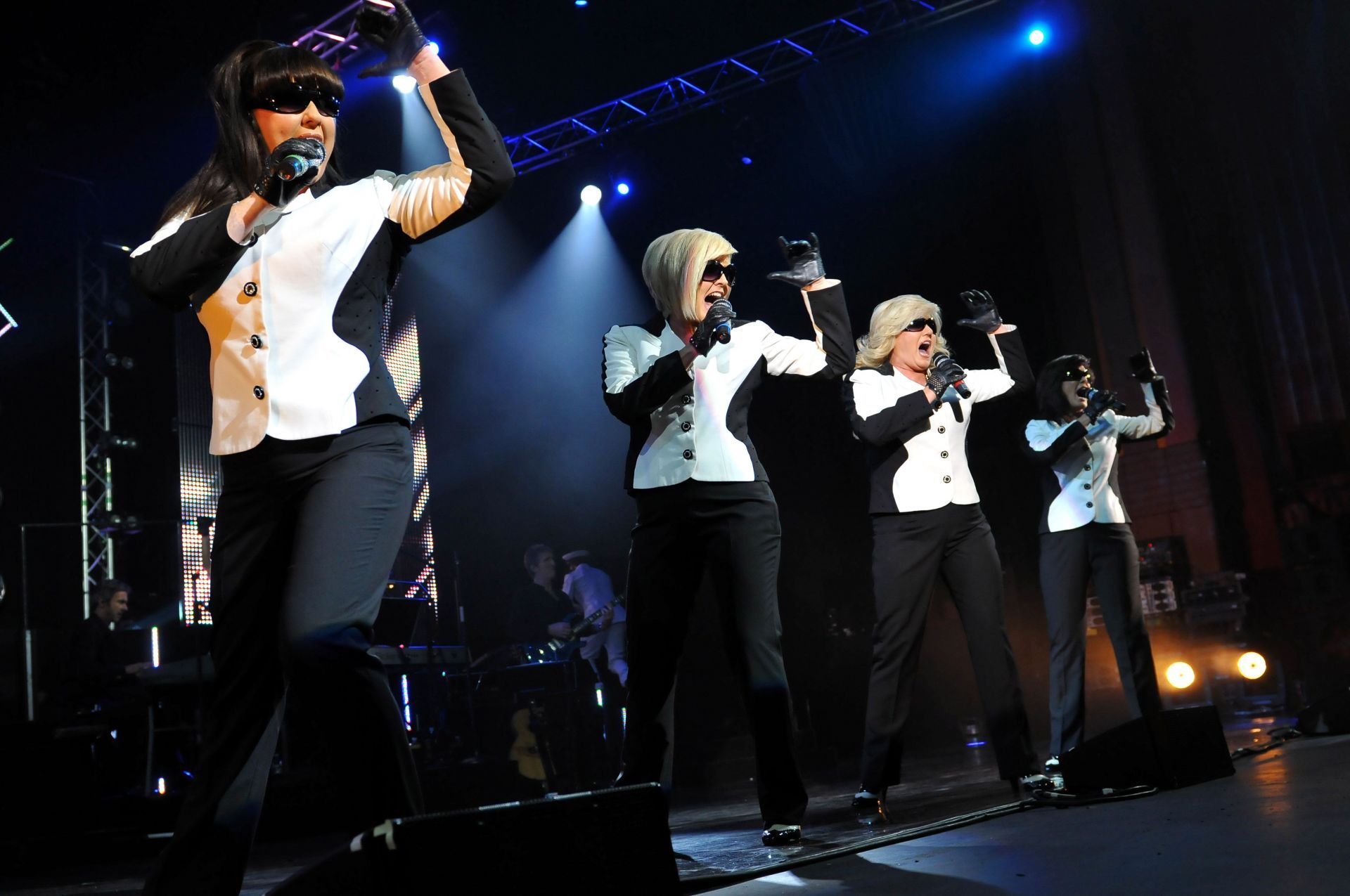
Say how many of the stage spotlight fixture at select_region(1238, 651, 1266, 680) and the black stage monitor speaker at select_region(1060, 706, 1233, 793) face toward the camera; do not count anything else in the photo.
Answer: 1

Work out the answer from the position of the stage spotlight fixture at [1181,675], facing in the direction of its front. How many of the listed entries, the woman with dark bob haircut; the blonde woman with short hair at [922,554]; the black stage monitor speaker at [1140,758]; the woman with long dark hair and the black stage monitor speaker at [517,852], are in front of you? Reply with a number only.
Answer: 5

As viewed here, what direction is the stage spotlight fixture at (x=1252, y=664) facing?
toward the camera

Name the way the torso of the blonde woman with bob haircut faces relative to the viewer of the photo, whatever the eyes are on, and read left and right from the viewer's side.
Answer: facing the viewer

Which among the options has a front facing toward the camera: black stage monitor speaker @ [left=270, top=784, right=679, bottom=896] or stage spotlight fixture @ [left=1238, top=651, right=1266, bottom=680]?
the stage spotlight fixture

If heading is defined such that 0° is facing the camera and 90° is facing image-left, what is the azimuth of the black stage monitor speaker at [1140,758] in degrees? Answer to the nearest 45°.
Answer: approximately 135°

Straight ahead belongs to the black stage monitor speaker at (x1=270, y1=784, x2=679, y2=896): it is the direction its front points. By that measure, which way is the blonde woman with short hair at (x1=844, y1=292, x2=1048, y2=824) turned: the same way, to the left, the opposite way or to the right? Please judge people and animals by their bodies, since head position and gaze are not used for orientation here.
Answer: the opposite way

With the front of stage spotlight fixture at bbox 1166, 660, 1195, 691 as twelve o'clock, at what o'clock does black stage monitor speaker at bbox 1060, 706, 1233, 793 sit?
The black stage monitor speaker is roughly at 12 o'clock from the stage spotlight fixture.

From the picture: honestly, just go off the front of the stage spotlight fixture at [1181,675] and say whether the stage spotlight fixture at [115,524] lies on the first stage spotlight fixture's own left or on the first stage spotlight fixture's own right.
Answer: on the first stage spotlight fixture's own right

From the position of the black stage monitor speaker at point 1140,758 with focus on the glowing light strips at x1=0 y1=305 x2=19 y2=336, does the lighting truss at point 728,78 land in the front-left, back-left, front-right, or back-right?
front-right

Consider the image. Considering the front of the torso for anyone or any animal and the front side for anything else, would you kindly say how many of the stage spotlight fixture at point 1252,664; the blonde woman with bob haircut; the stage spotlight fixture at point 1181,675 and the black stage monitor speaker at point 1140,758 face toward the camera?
3

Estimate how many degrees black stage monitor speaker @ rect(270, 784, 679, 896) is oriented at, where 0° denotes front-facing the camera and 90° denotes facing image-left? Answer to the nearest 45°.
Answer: approximately 135°

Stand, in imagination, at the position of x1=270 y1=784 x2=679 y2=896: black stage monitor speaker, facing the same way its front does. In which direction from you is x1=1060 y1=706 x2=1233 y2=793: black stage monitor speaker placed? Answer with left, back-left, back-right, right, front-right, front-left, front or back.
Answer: right

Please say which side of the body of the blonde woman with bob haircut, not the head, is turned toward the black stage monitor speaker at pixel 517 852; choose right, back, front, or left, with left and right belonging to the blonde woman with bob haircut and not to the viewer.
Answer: front

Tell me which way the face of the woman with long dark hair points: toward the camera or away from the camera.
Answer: toward the camera

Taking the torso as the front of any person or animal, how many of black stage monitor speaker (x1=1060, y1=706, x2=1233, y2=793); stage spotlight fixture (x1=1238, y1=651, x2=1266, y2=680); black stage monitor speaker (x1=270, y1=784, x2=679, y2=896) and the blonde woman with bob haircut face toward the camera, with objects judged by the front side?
2
